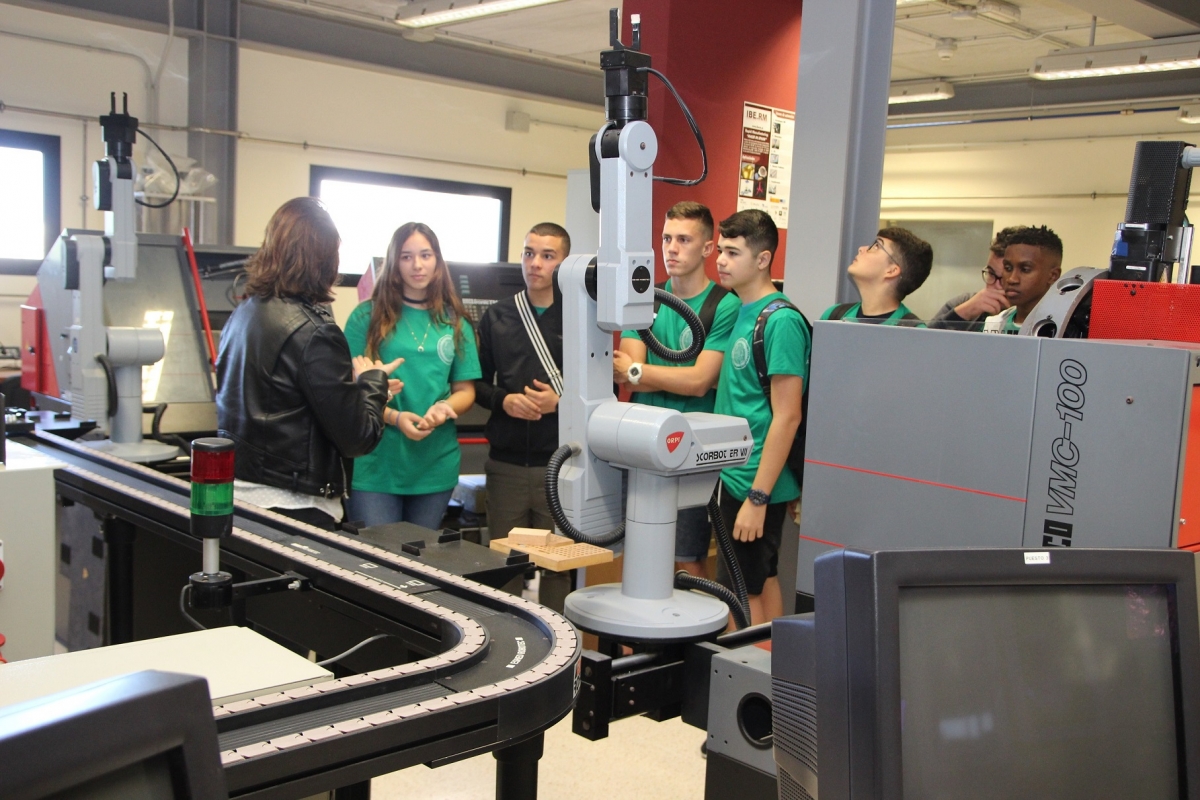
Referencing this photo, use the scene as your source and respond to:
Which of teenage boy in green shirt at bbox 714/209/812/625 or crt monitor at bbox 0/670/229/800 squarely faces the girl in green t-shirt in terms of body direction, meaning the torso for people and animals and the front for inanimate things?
the teenage boy in green shirt

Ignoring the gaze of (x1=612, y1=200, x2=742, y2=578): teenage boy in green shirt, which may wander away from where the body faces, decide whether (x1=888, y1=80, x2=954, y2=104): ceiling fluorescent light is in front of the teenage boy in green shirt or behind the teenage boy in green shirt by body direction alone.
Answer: behind

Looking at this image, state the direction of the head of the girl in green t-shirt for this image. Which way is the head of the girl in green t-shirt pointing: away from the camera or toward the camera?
toward the camera

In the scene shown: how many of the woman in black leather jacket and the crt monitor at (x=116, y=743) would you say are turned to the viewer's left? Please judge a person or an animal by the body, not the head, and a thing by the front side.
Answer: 0

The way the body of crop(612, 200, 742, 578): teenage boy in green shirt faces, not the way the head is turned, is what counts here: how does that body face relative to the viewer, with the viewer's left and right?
facing the viewer and to the left of the viewer

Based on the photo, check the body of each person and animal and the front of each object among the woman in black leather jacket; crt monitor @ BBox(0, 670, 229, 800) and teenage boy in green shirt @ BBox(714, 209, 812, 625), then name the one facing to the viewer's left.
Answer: the teenage boy in green shirt

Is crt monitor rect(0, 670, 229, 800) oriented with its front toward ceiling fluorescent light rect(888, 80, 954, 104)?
no

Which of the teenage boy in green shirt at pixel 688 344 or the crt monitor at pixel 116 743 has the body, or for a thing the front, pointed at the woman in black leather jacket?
the teenage boy in green shirt

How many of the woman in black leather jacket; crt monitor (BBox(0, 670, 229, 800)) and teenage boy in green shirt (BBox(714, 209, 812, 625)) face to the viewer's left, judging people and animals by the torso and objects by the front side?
1

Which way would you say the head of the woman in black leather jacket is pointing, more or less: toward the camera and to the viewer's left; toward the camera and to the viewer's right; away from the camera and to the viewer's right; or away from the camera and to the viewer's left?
away from the camera and to the viewer's right

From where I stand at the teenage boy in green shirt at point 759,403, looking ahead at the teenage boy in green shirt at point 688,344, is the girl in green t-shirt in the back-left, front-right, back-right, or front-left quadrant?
front-left

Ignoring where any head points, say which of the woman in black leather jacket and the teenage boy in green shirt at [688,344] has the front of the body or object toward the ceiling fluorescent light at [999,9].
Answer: the woman in black leather jacket

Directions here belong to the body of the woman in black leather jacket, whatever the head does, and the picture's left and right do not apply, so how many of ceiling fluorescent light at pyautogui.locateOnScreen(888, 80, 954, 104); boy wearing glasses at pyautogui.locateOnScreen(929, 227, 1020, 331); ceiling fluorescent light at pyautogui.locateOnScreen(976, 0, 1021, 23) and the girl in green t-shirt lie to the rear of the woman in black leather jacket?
0

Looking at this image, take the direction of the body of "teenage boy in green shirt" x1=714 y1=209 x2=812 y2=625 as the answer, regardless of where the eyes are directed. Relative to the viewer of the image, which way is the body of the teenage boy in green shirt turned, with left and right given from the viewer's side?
facing to the left of the viewer

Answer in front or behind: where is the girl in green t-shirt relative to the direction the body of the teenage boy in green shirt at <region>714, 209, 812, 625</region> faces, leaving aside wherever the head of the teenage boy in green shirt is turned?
in front

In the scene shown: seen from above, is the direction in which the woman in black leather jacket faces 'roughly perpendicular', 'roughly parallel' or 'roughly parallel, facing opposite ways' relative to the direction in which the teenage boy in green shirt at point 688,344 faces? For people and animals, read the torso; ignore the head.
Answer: roughly parallel, facing opposite ways
